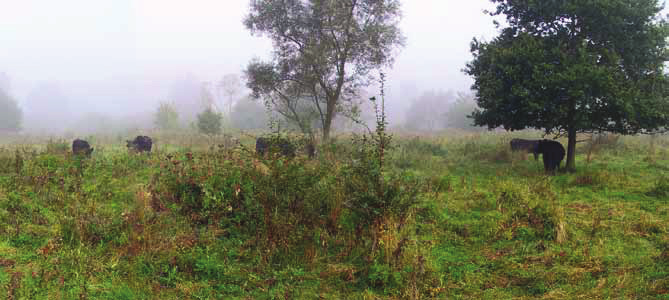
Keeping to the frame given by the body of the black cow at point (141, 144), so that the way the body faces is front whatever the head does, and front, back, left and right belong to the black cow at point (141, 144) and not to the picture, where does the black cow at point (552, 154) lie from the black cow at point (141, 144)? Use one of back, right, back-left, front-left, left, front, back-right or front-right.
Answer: back-left

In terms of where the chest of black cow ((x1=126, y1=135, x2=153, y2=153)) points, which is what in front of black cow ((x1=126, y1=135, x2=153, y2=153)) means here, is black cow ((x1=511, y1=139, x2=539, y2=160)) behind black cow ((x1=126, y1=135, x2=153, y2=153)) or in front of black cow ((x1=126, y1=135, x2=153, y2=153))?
behind

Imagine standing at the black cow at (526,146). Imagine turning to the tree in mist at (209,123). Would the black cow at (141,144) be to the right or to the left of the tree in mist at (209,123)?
left

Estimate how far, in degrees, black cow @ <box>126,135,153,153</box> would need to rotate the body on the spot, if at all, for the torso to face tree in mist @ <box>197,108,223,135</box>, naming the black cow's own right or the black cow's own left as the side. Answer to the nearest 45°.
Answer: approximately 90° to the black cow's own right

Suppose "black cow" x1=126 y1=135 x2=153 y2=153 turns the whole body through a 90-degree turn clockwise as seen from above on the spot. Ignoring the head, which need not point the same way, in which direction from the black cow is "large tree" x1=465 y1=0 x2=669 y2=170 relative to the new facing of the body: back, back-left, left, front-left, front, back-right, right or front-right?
back-right

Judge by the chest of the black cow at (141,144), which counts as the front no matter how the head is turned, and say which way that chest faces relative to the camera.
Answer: to the viewer's left

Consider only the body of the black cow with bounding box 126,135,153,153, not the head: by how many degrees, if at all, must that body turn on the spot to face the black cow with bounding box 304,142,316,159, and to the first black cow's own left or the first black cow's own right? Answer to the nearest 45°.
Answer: approximately 135° to the first black cow's own left
